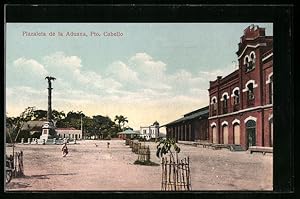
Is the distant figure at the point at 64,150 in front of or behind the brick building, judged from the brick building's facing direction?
in front

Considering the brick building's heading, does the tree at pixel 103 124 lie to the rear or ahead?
ahead

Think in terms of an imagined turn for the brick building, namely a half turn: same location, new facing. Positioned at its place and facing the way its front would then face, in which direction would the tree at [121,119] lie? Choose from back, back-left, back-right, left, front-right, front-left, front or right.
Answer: back-left

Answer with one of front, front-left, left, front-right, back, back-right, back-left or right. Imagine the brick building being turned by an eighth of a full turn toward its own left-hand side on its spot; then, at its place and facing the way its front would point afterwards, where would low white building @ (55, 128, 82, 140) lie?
right

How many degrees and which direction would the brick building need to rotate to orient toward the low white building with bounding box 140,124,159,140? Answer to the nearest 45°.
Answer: approximately 45° to its right
